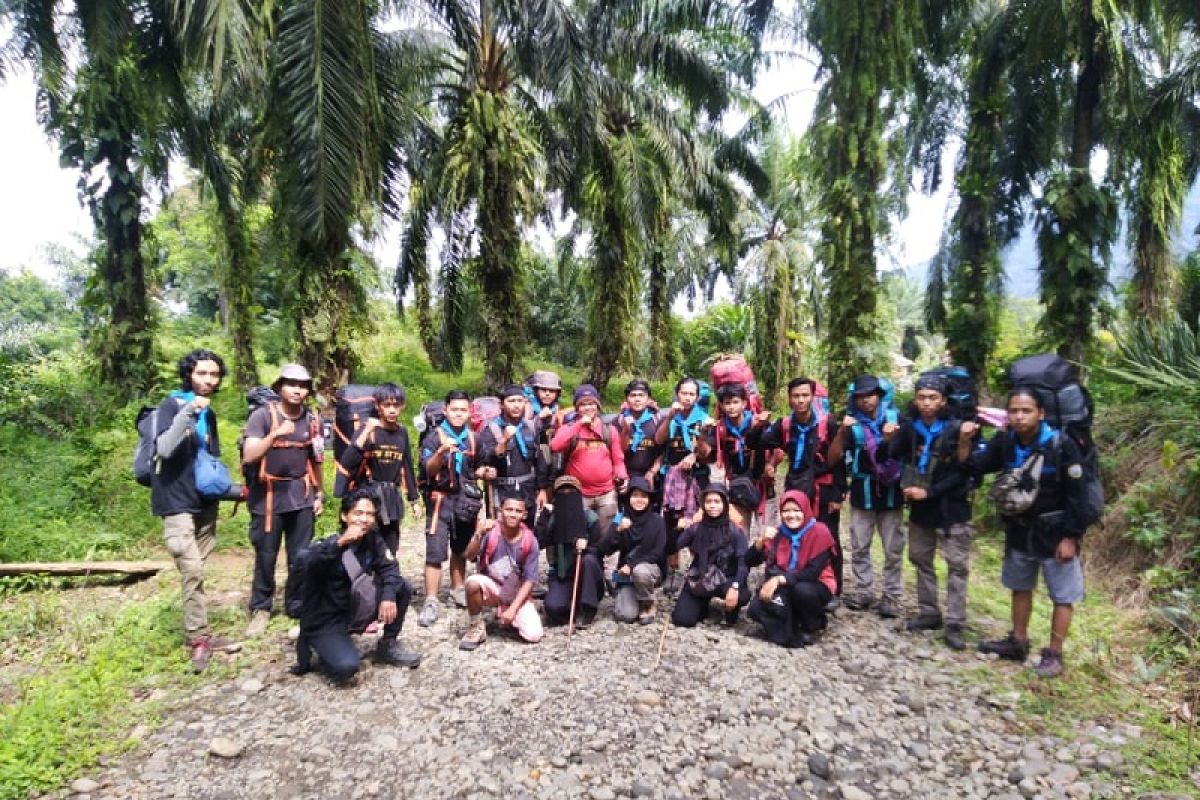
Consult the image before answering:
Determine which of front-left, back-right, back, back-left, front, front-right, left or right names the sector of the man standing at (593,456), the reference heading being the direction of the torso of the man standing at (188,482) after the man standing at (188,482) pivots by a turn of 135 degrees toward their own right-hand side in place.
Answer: back

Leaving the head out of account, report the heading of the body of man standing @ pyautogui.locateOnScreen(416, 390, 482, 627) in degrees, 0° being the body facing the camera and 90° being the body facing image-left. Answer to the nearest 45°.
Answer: approximately 0°

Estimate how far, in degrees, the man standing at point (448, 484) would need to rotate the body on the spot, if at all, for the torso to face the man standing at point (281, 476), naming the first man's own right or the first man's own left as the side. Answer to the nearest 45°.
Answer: approximately 90° to the first man's own right

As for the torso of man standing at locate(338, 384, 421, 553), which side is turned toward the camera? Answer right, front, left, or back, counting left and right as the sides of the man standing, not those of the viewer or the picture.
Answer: front

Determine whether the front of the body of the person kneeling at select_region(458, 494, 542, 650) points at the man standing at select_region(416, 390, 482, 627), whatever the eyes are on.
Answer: no

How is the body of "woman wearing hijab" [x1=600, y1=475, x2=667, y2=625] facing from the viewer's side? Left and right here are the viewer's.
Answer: facing the viewer

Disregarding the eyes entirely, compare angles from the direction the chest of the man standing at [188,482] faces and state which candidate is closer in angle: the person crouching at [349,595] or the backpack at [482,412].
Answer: the person crouching

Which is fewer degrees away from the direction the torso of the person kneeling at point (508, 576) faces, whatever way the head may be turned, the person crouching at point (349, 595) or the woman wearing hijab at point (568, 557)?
the person crouching

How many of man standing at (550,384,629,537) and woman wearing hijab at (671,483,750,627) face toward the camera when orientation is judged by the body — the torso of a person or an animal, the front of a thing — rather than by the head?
2

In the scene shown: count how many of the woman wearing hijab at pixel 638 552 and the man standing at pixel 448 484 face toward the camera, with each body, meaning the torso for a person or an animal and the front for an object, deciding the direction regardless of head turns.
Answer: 2

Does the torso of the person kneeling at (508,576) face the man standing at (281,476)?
no

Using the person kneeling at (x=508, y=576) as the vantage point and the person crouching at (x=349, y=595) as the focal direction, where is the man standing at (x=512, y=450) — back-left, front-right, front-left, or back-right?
back-right

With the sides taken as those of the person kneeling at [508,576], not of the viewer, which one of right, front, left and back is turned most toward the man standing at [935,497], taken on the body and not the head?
left

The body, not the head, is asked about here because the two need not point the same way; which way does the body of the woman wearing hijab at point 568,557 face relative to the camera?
toward the camera

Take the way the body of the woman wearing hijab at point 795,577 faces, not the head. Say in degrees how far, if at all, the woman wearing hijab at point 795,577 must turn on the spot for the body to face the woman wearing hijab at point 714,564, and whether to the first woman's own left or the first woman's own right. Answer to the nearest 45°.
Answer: approximately 45° to the first woman's own right

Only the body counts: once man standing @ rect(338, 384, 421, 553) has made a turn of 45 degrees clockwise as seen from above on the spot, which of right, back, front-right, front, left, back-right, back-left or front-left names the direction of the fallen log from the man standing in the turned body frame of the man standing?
right

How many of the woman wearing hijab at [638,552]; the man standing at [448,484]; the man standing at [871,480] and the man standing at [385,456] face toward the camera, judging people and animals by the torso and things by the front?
4

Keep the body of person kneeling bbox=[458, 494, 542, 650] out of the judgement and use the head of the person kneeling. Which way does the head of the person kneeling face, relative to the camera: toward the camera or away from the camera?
toward the camera

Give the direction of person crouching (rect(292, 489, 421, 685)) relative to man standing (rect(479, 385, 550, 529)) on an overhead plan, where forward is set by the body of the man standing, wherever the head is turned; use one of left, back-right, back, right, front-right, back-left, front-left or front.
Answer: front-right

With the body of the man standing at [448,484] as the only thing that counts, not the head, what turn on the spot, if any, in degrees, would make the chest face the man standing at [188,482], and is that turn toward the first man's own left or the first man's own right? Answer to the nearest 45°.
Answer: approximately 90° to the first man's own right
